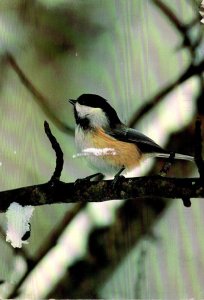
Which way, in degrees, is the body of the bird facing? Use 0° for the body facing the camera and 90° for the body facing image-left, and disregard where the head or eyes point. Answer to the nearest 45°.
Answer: approximately 90°
